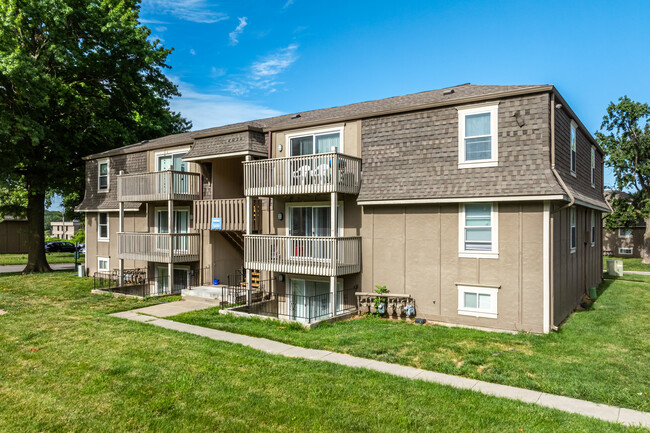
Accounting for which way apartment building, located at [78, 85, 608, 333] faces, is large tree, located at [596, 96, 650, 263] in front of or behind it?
behind

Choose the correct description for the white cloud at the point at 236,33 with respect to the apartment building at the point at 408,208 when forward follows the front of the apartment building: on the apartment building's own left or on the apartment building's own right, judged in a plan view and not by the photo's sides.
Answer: on the apartment building's own right

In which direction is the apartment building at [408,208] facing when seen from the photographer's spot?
facing the viewer and to the left of the viewer

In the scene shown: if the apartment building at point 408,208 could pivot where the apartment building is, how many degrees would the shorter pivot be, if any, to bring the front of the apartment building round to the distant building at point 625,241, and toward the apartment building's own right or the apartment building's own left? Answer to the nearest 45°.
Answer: approximately 180°

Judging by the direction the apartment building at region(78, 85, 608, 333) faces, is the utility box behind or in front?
behind

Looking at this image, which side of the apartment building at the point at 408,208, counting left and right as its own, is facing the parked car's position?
right
